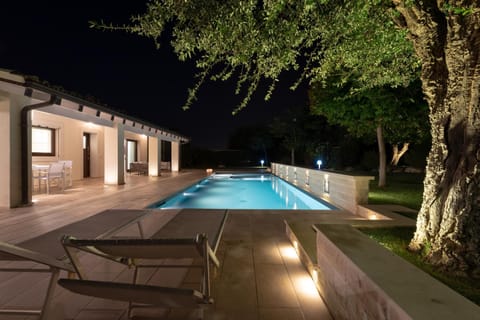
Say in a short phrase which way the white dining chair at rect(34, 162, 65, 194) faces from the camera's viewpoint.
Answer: facing away from the viewer and to the left of the viewer

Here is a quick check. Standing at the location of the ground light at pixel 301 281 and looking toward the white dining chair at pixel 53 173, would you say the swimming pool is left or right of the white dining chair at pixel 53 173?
right

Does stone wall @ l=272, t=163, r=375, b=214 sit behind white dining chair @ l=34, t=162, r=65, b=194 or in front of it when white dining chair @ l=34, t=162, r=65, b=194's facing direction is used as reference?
behind
